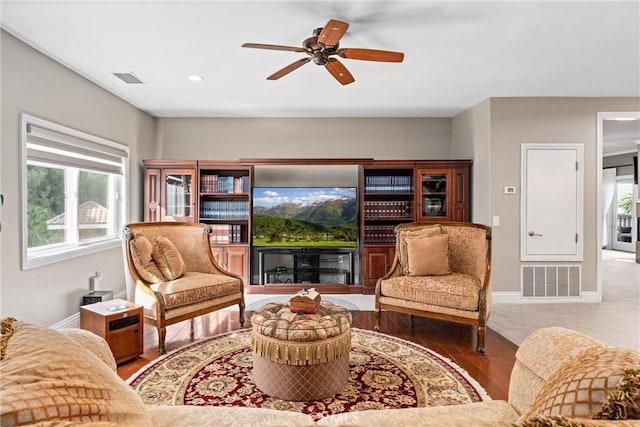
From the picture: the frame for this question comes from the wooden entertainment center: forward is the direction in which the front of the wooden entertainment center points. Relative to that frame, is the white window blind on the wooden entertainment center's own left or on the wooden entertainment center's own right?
on the wooden entertainment center's own right

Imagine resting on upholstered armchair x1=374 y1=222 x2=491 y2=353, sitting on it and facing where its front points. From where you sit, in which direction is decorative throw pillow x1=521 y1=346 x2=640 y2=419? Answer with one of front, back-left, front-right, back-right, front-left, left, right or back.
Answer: front-left

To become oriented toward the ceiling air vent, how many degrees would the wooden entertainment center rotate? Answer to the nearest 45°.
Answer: approximately 45° to its right

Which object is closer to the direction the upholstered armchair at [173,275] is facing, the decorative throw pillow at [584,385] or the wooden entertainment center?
the decorative throw pillow

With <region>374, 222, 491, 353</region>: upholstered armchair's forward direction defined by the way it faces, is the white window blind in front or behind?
in front

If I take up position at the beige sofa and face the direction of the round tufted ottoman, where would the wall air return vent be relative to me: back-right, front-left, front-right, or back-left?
front-right

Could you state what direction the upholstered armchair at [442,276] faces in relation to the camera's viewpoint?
facing the viewer and to the left of the viewer

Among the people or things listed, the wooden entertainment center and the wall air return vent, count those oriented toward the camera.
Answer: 2

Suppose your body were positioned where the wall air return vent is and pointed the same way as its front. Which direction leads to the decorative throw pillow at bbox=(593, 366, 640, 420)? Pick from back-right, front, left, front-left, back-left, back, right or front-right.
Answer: front

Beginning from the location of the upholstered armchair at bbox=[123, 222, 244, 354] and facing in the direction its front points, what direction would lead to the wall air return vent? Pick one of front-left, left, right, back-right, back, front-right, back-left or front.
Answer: front-left

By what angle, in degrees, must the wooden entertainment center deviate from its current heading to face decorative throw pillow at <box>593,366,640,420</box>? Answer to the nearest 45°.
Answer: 0° — it already faces it

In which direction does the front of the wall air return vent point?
toward the camera

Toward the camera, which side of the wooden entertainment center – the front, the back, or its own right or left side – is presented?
front
